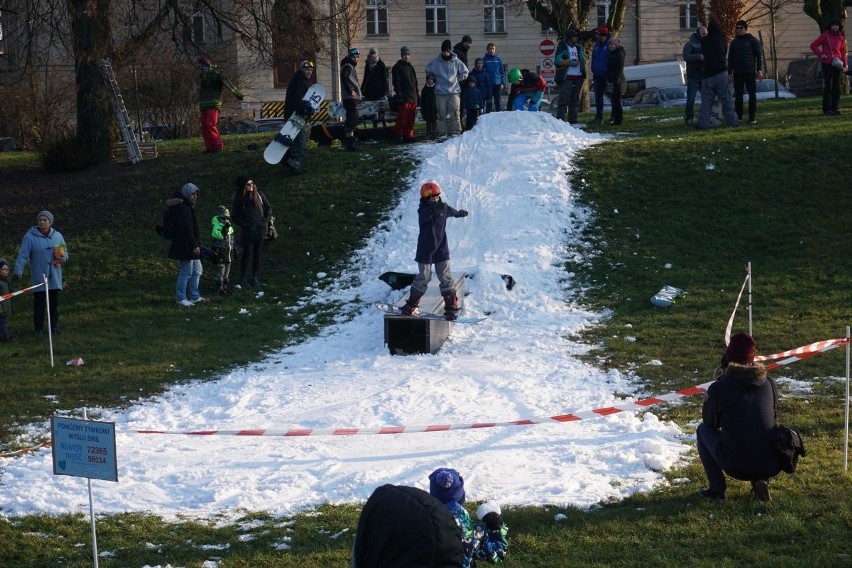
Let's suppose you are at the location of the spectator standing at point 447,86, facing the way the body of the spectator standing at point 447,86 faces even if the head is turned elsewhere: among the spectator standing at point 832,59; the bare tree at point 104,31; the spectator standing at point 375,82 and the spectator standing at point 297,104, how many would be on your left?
1

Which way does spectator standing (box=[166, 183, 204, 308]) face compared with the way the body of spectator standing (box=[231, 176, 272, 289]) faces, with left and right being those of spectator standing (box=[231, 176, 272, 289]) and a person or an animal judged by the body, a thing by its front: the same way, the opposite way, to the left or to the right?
to the left

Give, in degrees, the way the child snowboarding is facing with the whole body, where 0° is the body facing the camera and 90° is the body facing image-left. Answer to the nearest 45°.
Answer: approximately 0°

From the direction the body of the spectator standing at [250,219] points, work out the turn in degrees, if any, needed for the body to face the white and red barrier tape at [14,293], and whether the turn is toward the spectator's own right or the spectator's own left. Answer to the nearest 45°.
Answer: approximately 45° to the spectator's own right

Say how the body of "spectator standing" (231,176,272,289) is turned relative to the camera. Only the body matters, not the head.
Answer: toward the camera

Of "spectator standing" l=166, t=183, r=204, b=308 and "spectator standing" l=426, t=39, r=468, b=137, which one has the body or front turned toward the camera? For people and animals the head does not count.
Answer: "spectator standing" l=426, t=39, r=468, b=137

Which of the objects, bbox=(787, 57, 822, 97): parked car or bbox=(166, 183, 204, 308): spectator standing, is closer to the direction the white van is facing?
the spectator standing

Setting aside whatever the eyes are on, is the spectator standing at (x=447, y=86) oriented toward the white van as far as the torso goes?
no

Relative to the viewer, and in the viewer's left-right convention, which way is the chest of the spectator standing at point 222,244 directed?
facing the viewer and to the right of the viewer

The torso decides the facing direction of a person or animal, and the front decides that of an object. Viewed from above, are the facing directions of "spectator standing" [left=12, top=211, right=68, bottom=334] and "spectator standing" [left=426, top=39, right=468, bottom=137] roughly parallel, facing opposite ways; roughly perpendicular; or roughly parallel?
roughly parallel

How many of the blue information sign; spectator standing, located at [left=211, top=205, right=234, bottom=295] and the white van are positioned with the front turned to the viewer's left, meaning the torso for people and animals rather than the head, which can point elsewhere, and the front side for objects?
1

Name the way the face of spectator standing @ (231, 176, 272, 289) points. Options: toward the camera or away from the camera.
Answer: toward the camera

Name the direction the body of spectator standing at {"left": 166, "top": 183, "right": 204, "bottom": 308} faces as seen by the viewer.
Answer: to the viewer's right

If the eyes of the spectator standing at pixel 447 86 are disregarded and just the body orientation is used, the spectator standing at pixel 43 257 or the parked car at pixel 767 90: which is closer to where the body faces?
the spectator standing

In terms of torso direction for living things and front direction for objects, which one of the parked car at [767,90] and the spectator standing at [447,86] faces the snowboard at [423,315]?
the spectator standing

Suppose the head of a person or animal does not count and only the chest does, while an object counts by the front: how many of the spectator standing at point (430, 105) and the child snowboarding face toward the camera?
2
